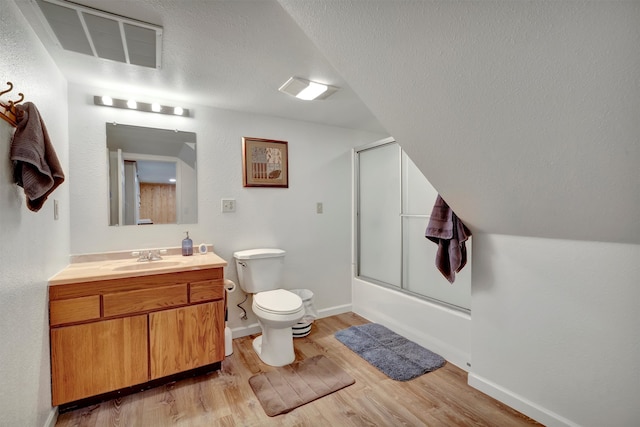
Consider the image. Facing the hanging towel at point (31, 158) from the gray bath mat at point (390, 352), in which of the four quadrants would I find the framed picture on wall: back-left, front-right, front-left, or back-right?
front-right

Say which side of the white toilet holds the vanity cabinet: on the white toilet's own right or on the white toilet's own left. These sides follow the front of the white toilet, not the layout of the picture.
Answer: on the white toilet's own right

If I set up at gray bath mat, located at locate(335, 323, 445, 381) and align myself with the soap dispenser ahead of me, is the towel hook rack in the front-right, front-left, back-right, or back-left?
front-left

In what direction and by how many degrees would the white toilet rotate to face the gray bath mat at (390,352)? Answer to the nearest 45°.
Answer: approximately 45° to its left

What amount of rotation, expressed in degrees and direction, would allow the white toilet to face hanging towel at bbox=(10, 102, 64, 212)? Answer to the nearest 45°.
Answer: approximately 90° to its right

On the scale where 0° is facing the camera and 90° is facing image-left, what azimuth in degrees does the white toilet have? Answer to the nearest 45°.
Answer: approximately 315°

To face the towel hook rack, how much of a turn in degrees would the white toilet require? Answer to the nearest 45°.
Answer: approximately 90° to its right

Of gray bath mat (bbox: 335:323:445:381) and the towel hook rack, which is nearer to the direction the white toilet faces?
the gray bath mat

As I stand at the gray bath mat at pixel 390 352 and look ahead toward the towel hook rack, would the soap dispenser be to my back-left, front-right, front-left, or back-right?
front-right
